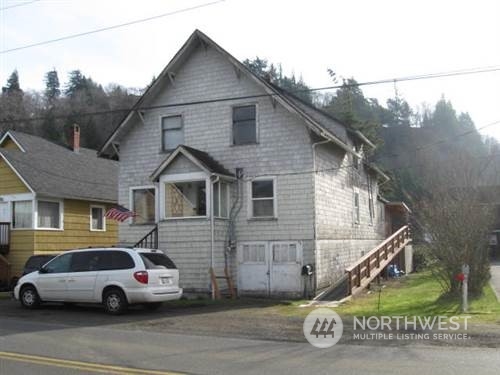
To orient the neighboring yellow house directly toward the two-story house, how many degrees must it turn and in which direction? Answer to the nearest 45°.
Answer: approximately 90° to its left

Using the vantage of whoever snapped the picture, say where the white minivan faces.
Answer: facing away from the viewer and to the left of the viewer

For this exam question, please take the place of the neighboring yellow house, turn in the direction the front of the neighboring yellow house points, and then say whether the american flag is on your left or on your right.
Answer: on your left

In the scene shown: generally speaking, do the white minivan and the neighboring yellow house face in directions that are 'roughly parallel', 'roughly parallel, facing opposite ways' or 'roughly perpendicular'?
roughly perpendicular

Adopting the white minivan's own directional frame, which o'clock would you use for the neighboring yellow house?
The neighboring yellow house is roughly at 1 o'clock from the white minivan.

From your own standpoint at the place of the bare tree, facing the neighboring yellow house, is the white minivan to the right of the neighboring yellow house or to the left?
left

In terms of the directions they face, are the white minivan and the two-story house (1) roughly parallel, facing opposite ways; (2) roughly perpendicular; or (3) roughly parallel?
roughly perpendicular

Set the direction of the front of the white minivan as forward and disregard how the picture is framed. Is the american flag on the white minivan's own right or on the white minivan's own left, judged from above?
on the white minivan's own right

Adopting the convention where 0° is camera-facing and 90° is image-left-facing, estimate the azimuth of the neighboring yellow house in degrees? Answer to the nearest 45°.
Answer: approximately 45°

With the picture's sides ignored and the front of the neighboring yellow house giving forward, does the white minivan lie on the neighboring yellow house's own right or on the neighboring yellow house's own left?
on the neighboring yellow house's own left

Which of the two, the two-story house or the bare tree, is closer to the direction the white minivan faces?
the two-story house
